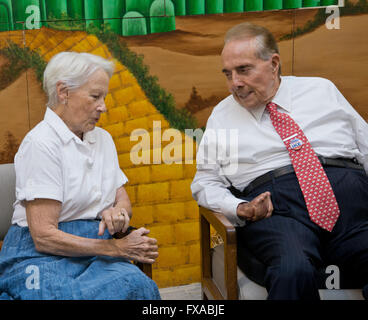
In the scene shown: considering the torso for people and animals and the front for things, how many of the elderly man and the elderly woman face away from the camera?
0

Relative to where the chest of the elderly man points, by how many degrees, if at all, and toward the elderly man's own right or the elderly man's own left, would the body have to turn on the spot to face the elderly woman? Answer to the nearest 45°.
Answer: approximately 45° to the elderly man's own right

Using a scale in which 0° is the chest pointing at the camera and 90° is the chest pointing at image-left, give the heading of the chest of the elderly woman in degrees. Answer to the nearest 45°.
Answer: approximately 315°

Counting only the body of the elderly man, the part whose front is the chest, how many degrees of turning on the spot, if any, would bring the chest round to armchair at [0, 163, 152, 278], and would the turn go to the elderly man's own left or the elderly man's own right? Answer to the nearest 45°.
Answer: approximately 90° to the elderly man's own right

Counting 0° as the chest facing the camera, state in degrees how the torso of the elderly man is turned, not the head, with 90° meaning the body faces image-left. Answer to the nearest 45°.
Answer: approximately 0°

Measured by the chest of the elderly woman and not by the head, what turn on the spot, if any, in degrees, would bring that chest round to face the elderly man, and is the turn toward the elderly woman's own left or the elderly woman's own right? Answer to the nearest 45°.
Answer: approximately 45° to the elderly woman's own left
